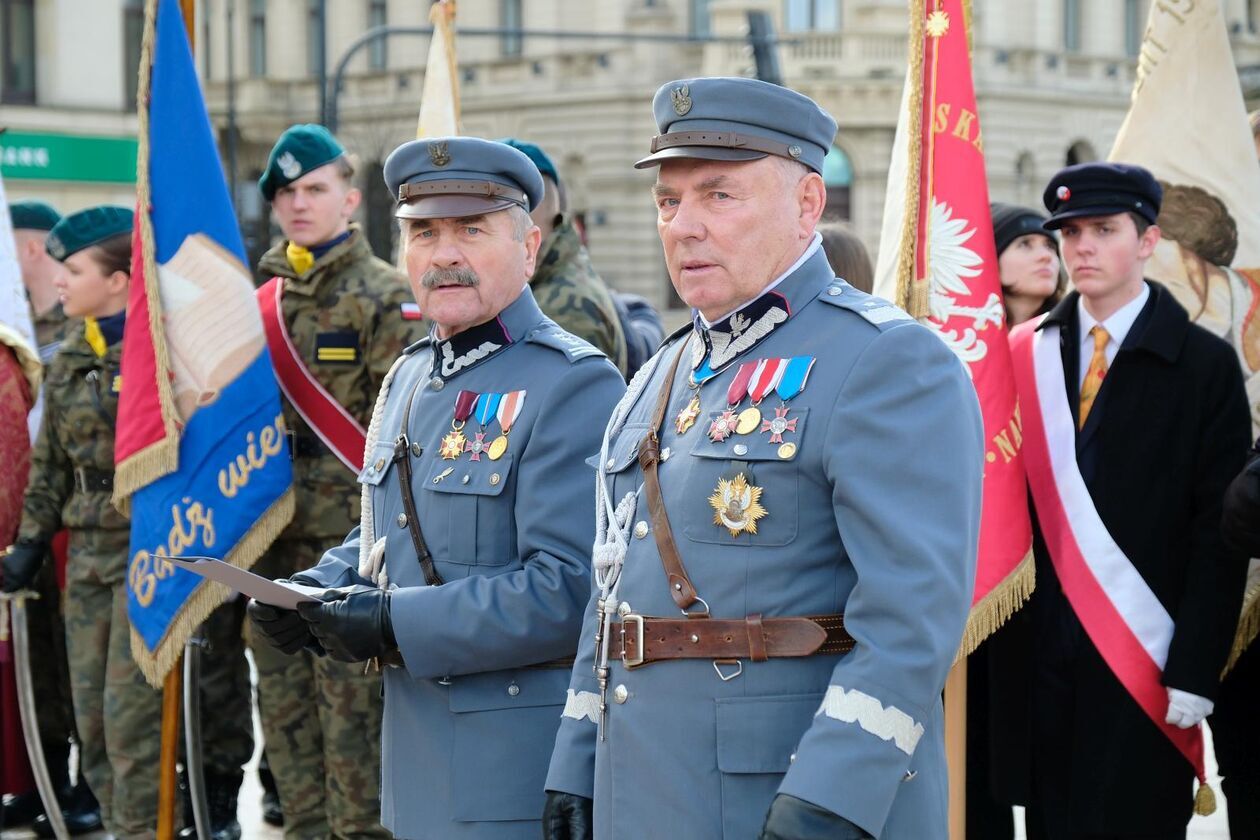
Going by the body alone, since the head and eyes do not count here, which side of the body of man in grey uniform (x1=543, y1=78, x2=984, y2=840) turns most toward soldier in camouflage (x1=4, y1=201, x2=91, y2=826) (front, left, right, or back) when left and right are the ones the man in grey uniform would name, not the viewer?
right

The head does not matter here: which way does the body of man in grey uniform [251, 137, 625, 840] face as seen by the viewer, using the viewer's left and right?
facing the viewer and to the left of the viewer

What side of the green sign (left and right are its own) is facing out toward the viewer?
front

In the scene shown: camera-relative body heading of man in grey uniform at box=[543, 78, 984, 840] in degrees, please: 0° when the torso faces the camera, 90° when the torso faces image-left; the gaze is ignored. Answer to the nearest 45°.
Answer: approximately 45°

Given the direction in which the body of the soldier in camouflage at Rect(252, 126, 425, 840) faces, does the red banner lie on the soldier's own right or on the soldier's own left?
on the soldier's own left
